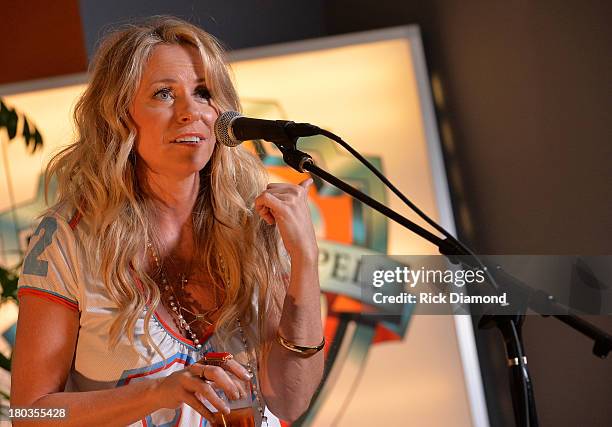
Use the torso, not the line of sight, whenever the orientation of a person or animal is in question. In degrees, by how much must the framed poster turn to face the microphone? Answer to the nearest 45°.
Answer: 0° — it already faces it

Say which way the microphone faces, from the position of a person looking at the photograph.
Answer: facing to the left of the viewer

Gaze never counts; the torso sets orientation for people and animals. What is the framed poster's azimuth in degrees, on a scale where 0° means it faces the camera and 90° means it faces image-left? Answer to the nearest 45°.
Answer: approximately 0°

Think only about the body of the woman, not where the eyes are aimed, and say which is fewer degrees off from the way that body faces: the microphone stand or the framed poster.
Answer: the microphone stand

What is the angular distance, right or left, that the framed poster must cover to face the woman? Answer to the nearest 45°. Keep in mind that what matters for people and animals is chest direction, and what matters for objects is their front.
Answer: approximately 45° to its right

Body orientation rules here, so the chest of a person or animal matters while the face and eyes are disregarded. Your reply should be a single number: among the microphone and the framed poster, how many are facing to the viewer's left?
1

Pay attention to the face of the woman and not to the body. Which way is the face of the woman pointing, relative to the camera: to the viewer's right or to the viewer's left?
to the viewer's right

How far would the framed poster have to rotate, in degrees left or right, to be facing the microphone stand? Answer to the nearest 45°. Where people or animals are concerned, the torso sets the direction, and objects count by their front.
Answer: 0° — it already faces it

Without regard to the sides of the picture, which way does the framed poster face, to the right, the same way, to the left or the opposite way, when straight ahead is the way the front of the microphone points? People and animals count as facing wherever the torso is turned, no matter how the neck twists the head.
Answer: to the left
